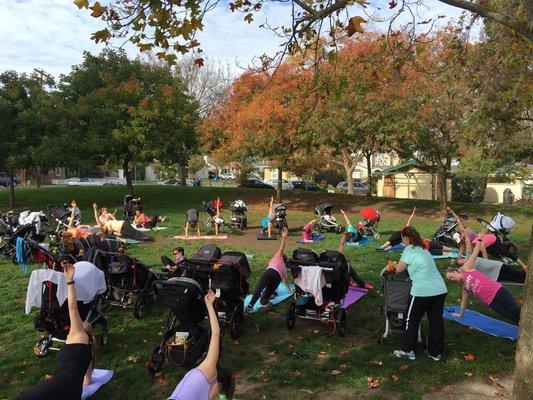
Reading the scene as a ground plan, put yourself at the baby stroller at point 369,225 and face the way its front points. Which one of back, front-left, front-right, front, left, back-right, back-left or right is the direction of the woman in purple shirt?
front-left

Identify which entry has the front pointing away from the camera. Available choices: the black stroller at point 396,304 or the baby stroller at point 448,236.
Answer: the black stroller

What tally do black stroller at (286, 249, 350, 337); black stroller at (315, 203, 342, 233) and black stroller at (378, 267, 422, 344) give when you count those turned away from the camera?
2

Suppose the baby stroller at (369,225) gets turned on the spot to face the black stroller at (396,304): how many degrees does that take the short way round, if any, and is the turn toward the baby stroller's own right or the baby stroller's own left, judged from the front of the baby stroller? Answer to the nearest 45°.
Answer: approximately 45° to the baby stroller's own left

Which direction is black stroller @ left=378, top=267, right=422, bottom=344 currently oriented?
away from the camera

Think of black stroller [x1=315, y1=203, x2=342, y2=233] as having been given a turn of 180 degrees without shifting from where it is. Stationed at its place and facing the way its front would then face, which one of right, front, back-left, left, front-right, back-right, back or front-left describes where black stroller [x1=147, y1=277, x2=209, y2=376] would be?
back-left

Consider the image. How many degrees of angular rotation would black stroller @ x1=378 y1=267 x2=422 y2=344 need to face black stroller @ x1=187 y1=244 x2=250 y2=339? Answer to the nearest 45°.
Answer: approximately 90° to its left

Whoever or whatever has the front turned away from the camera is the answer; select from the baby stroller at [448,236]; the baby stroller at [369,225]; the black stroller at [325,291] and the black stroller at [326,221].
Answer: the black stroller at [325,291]

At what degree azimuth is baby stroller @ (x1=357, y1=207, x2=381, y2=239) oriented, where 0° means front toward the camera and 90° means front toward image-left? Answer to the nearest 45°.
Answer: approximately 45°

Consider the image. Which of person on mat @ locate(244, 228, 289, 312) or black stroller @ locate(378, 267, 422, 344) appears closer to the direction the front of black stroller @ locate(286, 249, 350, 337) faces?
the person on mat

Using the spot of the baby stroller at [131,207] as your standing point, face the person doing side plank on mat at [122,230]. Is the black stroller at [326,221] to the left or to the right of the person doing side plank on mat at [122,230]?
left

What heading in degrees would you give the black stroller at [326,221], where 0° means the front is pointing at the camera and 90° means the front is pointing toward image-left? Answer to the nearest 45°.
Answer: approximately 315°

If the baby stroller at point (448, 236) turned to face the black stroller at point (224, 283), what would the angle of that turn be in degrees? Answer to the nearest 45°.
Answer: approximately 45° to its left

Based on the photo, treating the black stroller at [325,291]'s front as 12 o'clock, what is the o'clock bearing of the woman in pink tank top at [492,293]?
The woman in pink tank top is roughly at 3 o'clock from the black stroller.

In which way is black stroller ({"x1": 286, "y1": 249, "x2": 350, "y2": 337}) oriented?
away from the camera

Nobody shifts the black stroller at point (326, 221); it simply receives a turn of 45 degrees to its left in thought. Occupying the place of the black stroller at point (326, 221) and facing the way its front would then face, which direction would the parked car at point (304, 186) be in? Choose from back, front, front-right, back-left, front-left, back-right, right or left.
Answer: left
